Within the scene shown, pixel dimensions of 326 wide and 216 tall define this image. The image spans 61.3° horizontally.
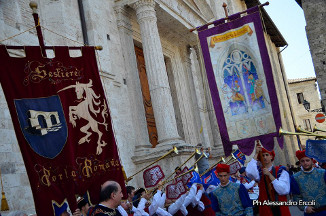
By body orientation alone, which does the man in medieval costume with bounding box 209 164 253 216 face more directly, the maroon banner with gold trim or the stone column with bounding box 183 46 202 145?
the maroon banner with gold trim

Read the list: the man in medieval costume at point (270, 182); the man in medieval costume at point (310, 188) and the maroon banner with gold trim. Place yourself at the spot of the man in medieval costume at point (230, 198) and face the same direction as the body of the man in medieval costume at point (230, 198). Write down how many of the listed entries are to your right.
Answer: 1

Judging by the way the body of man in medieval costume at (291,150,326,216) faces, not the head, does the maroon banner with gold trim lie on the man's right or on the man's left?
on the man's right

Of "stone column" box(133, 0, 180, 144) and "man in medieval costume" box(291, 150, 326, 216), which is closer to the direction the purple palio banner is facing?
the man in medieval costume

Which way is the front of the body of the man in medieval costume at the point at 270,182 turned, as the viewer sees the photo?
toward the camera

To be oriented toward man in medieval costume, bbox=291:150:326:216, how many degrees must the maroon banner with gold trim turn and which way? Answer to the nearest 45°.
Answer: approximately 45° to its left

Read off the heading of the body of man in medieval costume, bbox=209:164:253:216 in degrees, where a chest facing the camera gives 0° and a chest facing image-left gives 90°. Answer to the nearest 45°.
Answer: approximately 0°

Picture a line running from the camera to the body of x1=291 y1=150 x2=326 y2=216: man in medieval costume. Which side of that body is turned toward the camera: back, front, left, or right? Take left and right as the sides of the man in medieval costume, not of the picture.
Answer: front

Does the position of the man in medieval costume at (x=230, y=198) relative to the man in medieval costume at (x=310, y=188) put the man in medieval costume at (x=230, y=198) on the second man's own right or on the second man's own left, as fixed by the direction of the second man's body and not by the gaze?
on the second man's own right

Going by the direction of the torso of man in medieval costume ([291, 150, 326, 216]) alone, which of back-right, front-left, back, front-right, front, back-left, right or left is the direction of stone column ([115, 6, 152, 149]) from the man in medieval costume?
back-right
